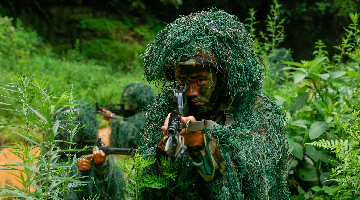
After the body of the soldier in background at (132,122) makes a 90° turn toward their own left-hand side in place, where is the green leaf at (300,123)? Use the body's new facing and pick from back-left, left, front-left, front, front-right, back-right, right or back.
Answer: front-left

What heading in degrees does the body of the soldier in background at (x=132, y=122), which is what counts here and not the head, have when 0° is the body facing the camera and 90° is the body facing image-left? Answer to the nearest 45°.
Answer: approximately 90°

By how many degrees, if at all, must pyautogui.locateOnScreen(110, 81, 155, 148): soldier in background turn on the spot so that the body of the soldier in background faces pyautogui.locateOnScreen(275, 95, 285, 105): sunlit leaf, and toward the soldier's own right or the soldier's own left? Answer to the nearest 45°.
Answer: approximately 135° to the soldier's own left

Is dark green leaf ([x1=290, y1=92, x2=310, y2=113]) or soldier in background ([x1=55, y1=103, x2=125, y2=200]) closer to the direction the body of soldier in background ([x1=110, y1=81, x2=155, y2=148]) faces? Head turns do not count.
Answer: the soldier in background

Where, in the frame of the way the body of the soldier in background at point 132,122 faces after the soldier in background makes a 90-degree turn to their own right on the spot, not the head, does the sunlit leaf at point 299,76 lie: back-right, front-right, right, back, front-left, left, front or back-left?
back-right

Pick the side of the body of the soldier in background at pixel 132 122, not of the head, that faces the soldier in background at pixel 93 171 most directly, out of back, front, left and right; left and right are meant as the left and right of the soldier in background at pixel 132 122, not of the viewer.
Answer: left

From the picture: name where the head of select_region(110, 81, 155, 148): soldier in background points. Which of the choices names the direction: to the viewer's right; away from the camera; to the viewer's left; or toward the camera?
to the viewer's left

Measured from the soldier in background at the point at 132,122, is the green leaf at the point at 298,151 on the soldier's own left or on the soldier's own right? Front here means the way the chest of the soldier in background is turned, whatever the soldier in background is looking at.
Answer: on the soldier's own left

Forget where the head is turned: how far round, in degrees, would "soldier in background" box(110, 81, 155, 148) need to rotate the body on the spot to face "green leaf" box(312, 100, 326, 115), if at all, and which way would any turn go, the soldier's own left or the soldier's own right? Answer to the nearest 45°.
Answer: approximately 135° to the soldier's own left
